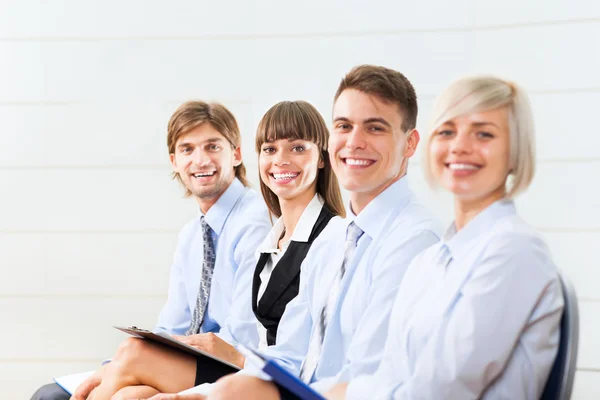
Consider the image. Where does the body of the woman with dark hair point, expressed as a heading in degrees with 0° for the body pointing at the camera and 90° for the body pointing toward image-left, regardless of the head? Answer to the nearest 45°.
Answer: approximately 45°

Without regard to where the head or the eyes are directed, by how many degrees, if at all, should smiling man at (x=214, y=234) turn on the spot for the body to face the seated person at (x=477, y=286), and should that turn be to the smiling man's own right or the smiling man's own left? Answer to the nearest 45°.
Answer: approximately 45° to the smiling man's own left

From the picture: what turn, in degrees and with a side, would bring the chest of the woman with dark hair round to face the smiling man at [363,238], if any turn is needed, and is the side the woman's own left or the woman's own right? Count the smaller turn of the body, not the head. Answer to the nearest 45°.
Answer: approximately 45° to the woman's own left

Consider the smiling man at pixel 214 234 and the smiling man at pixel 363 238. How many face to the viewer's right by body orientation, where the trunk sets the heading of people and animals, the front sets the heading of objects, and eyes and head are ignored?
0

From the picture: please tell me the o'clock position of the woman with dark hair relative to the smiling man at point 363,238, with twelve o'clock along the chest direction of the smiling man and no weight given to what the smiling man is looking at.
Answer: The woman with dark hair is roughly at 4 o'clock from the smiling man.

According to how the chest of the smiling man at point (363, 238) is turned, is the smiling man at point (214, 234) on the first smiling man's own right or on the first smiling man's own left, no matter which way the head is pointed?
on the first smiling man's own right

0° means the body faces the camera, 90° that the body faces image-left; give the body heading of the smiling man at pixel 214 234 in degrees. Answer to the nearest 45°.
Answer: approximately 45°

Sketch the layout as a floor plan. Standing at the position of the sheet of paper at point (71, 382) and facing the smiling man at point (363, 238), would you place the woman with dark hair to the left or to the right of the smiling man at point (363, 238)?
left
